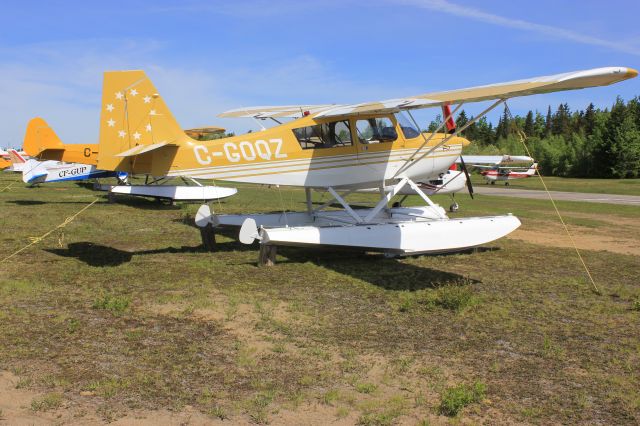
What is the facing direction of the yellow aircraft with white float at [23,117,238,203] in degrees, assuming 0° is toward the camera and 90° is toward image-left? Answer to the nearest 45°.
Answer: approximately 270°
